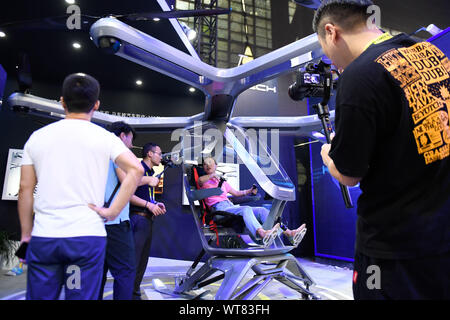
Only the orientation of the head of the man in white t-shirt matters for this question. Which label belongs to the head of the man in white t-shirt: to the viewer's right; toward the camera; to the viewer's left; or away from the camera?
away from the camera

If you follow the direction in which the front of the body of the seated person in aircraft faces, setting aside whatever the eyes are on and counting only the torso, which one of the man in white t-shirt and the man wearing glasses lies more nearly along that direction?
the man in white t-shirt

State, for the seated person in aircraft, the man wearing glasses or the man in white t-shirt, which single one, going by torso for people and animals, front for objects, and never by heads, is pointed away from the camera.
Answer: the man in white t-shirt

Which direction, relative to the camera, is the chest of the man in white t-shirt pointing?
away from the camera

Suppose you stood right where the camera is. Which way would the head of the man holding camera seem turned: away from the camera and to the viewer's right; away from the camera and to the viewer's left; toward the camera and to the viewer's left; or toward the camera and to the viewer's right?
away from the camera and to the viewer's left

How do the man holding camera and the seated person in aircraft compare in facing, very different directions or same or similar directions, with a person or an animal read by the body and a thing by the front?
very different directions

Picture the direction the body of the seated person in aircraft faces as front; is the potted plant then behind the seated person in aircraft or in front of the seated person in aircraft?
behind

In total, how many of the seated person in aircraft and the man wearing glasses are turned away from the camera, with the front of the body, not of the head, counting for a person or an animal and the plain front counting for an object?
0

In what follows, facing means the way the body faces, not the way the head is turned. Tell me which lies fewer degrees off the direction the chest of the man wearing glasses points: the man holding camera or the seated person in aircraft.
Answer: the seated person in aircraft

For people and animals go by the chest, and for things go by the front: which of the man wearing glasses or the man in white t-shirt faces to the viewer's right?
the man wearing glasses

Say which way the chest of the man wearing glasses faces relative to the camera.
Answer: to the viewer's right

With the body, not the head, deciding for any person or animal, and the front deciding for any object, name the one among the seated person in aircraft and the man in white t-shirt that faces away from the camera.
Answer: the man in white t-shirt
